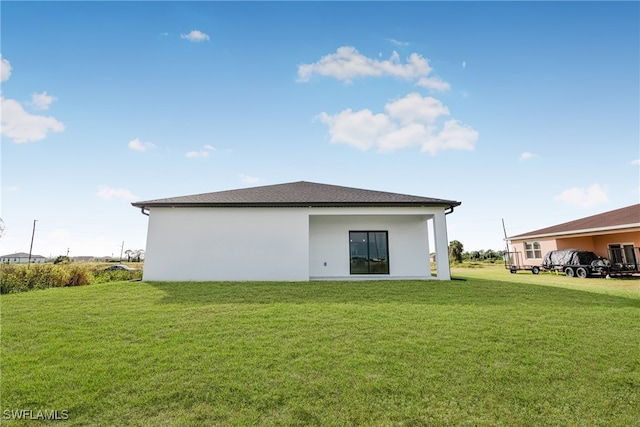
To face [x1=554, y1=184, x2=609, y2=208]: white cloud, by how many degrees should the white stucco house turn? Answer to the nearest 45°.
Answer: approximately 45° to its right

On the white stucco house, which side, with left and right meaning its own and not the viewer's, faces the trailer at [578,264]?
right

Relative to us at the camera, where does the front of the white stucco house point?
facing away from the viewer

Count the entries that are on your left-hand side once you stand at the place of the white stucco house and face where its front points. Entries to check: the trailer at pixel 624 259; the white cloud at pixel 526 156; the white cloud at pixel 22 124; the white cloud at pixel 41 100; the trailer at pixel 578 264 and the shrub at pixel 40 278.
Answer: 3

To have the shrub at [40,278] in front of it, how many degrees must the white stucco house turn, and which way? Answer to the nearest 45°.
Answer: approximately 90° to its left
